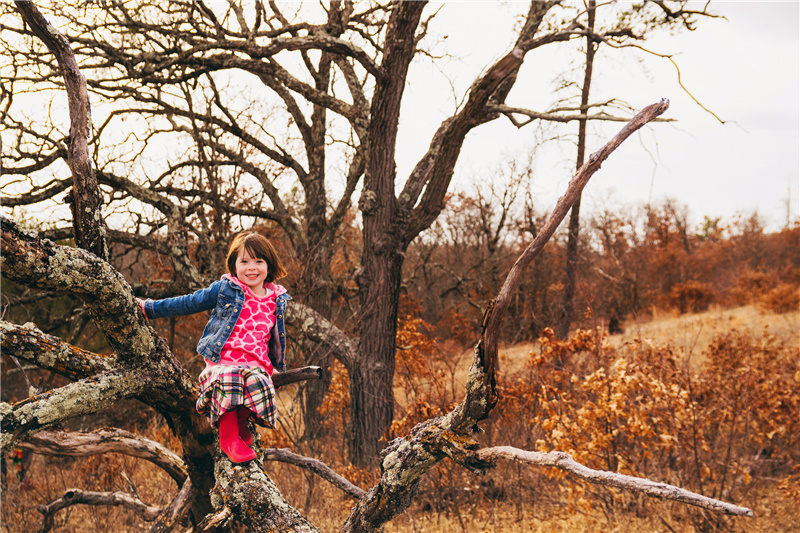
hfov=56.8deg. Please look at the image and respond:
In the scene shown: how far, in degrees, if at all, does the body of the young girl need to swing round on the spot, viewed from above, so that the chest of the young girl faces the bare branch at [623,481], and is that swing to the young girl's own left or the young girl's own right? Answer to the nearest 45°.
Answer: approximately 45° to the young girl's own left

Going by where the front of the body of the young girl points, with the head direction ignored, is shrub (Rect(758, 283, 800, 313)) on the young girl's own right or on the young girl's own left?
on the young girl's own left

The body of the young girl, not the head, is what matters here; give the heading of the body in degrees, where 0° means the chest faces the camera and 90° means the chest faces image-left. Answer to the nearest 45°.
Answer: approximately 0°
